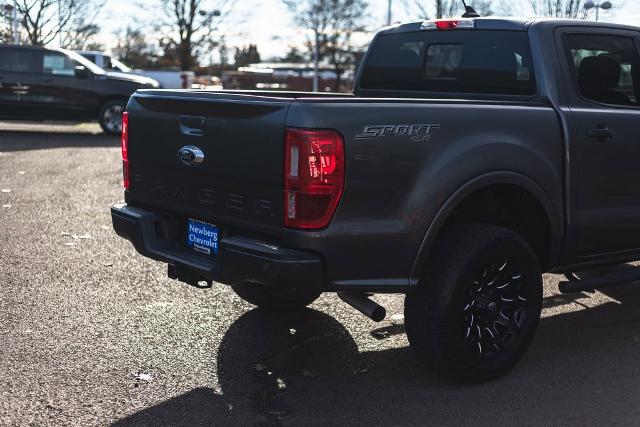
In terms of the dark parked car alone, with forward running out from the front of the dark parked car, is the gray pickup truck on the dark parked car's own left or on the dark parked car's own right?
on the dark parked car's own right

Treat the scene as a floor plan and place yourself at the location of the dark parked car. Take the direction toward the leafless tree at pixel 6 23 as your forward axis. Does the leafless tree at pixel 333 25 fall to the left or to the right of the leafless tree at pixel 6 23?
right

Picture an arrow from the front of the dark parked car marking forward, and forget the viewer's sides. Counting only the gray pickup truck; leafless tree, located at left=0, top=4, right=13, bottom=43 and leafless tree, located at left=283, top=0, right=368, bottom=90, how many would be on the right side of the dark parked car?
1

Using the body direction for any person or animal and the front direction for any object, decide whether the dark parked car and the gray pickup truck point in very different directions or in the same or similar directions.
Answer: same or similar directions

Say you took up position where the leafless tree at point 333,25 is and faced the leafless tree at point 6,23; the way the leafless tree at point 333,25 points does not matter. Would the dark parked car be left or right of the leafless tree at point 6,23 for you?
left

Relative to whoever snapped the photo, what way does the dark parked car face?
facing to the right of the viewer

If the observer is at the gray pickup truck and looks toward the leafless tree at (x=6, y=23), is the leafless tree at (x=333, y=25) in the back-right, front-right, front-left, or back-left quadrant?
front-right

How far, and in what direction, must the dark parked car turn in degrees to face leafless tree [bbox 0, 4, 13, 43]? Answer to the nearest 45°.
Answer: approximately 90° to its left

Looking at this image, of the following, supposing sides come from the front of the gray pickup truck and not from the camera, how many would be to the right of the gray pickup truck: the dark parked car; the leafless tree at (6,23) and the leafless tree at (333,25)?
0

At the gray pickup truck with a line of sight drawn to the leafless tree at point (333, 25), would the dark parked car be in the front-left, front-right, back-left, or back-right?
front-left

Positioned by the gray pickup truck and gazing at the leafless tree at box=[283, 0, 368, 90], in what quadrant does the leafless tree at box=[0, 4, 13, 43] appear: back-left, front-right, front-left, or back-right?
front-left

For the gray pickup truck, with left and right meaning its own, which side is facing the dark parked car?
left

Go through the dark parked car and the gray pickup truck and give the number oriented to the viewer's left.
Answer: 0

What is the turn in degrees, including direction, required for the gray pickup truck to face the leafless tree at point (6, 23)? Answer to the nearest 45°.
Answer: approximately 90° to its left

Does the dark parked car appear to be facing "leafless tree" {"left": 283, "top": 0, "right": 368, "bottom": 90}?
no

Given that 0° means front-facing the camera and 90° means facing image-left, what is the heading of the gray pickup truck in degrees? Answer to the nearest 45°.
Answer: approximately 225°
